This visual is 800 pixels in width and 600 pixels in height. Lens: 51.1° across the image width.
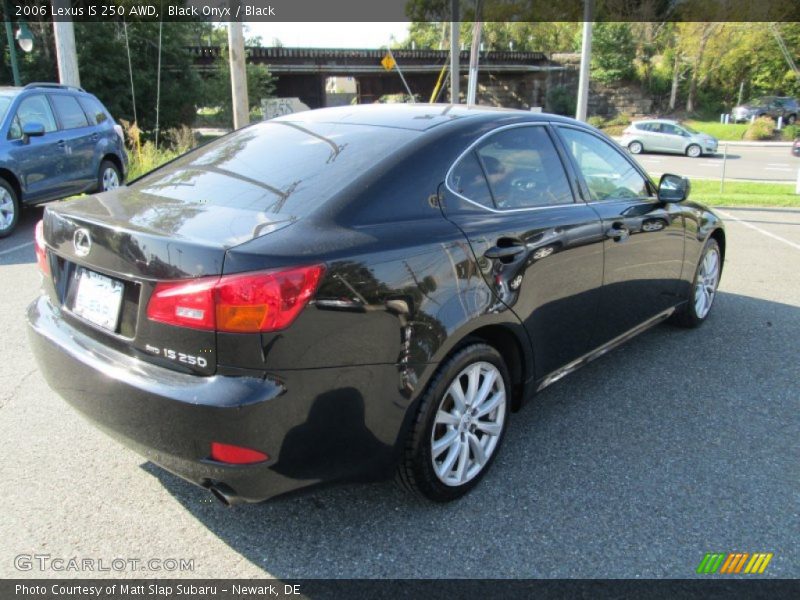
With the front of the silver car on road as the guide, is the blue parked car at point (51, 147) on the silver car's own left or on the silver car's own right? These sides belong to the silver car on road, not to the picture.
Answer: on the silver car's own right

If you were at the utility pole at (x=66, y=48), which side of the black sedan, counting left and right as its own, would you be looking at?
left

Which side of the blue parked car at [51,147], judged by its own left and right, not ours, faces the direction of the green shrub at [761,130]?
back

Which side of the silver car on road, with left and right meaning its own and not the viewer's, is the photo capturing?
right

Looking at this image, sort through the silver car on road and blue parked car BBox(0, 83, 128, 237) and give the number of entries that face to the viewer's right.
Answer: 1

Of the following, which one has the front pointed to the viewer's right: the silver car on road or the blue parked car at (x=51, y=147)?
the silver car on road

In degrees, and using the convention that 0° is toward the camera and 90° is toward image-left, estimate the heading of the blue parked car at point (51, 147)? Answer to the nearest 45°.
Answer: approximately 45°

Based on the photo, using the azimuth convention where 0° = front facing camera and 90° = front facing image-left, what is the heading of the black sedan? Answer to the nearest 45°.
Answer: approximately 225°

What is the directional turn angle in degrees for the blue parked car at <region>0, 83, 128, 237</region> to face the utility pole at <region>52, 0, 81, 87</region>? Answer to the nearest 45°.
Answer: approximately 135° to its right
